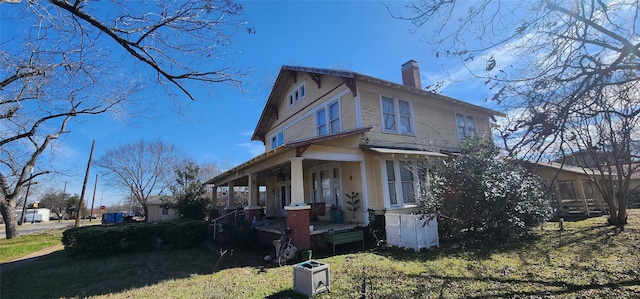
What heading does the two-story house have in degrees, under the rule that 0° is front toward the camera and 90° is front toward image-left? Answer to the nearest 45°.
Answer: approximately 45°

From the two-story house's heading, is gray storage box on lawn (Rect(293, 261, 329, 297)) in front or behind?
in front

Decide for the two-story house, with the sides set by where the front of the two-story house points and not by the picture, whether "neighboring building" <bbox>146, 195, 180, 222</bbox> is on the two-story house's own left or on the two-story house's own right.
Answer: on the two-story house's own right
